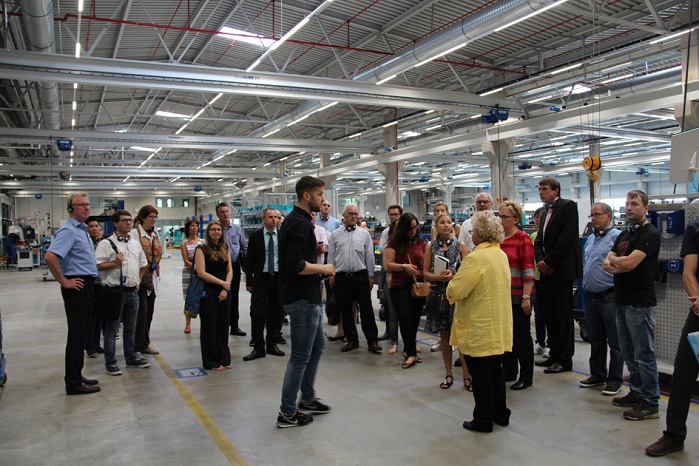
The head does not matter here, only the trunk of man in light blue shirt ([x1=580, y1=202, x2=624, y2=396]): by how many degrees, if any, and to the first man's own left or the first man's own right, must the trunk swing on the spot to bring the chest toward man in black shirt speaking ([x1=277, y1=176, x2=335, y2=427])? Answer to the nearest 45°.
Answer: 0° — they already face them

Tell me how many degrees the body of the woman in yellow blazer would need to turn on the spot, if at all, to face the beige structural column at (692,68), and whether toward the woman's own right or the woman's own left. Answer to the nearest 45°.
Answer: approximately 90° to the woman's own right

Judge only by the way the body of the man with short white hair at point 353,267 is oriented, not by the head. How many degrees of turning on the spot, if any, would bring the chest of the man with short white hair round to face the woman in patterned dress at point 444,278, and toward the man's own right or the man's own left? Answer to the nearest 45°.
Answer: approximately 45° to the man's own left

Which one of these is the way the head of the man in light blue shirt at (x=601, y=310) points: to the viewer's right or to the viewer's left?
to the viewer's left

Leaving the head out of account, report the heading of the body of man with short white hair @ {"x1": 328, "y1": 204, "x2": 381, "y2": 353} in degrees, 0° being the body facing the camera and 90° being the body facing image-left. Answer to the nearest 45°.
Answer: approximately 0°

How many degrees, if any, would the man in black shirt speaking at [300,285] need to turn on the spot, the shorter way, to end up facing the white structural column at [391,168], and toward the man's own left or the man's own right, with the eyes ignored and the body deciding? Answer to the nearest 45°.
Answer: approximately 90° to the man's own left

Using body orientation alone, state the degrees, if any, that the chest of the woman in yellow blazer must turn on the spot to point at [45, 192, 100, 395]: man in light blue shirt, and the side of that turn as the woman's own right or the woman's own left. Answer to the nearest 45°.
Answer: approximately 45° to the woman's own left

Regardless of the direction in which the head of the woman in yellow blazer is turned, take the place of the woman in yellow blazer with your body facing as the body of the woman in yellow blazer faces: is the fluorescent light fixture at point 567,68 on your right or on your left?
on your right

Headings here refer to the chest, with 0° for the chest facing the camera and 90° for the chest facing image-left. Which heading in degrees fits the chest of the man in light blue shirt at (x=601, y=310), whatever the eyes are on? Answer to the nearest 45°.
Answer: approximately 45°

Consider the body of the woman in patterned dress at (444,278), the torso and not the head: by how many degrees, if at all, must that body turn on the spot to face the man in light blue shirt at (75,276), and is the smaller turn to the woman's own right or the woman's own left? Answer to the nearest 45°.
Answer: approximately 90° to the woman's own right

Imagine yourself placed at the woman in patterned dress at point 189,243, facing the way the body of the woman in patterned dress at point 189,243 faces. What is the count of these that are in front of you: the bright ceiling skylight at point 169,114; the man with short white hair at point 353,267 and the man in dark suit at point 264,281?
2

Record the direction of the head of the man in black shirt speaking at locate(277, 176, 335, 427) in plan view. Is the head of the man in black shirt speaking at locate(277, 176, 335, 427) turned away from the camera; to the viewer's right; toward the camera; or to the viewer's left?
to the viewer's right

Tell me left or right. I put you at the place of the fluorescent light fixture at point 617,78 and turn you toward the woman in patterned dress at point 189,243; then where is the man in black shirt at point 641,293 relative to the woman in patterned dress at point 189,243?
left

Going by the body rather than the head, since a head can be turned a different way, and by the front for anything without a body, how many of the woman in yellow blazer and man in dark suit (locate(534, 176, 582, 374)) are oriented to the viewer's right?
0

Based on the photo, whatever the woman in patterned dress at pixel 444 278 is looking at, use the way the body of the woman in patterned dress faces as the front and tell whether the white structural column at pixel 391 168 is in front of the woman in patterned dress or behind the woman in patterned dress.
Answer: behind

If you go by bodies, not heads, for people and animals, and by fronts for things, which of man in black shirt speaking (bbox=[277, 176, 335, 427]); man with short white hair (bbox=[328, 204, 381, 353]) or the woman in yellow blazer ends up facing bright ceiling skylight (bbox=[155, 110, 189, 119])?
the woman in yellow blazer

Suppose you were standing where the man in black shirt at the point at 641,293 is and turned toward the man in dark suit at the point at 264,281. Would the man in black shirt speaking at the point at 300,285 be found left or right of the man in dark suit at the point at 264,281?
left

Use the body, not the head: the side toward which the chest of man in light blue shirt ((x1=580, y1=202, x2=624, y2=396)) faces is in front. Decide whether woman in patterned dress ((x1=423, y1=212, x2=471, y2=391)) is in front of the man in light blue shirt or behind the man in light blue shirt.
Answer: in front
